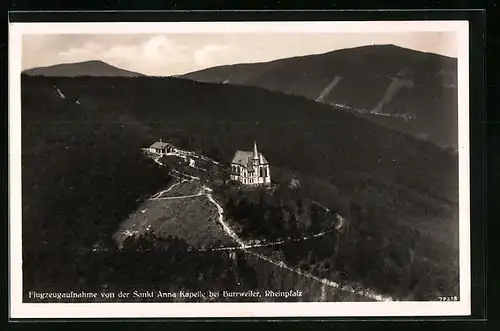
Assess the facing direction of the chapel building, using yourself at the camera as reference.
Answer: facing the viewer and to the right of the viewer
